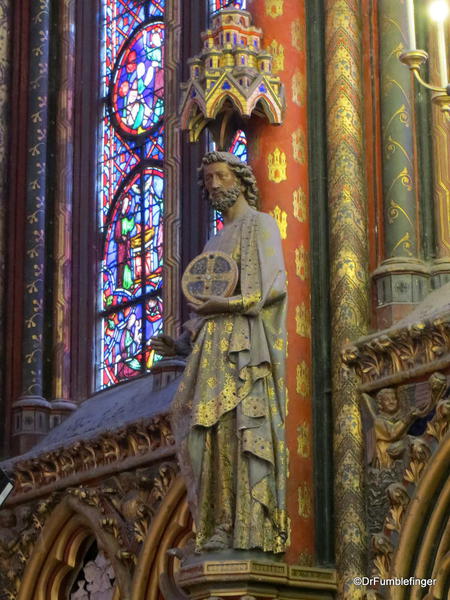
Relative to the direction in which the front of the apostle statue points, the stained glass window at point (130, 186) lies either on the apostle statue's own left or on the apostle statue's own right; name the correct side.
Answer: on the apostle statue's own right

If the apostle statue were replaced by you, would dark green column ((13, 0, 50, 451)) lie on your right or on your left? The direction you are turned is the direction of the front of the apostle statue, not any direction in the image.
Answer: on your right

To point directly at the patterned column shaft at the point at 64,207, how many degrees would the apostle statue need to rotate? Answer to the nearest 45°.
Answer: approximately 135° to its right
